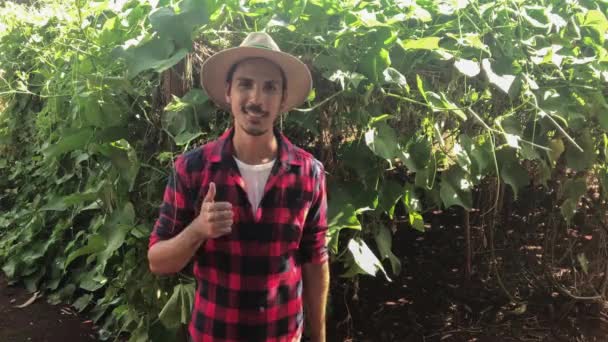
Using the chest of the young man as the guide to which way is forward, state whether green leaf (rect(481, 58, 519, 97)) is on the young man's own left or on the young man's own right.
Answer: on the young man's own left

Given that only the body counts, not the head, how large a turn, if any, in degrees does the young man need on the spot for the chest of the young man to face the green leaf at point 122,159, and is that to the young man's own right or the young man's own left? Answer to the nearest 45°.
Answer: approximately 135° to the young man's own right

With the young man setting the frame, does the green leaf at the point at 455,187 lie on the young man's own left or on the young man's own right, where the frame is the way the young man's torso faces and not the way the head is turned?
on the young man's own left

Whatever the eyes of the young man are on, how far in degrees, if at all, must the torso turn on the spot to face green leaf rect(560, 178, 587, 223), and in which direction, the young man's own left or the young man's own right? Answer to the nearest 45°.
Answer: approximately 135° to the young man's own left

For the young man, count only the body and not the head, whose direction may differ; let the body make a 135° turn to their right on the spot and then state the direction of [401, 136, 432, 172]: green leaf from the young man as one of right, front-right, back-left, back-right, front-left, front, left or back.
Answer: right

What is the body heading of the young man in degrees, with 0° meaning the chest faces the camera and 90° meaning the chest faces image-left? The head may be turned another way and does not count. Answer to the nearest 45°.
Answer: approximately 0°

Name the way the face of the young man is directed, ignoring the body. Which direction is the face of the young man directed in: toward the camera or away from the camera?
toward the camera
